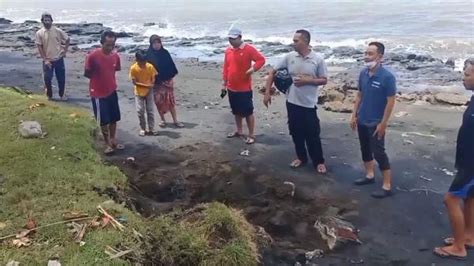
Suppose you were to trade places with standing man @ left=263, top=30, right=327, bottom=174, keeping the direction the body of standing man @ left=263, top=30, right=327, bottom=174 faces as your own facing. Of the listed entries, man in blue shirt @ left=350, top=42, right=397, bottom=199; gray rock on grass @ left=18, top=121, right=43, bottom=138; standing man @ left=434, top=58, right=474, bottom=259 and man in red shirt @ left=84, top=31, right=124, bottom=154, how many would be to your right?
2

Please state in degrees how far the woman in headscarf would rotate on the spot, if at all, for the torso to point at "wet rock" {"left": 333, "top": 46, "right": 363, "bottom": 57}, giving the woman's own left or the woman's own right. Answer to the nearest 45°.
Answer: approximately 135° to the woman's own left

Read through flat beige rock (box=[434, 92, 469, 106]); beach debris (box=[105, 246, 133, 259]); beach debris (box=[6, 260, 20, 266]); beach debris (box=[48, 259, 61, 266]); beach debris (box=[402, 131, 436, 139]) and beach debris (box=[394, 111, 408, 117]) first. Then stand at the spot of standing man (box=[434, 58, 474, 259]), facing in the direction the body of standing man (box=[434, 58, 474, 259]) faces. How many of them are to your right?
3

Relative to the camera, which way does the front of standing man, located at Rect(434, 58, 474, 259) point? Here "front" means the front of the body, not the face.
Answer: to the viewer's left

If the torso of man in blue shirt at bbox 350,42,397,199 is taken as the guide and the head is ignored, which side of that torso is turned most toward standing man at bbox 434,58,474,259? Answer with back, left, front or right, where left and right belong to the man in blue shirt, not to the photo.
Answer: left

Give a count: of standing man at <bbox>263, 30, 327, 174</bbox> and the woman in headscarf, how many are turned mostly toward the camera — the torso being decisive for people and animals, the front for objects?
2

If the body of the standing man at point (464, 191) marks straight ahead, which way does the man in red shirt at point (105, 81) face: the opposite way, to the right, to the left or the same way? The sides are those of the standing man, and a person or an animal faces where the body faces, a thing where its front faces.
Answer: the opposite way

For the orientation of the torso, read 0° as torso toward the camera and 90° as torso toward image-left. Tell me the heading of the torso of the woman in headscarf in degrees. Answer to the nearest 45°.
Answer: approximately 0°

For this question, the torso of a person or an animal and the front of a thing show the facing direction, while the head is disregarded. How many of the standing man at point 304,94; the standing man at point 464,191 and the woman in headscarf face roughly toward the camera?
2
